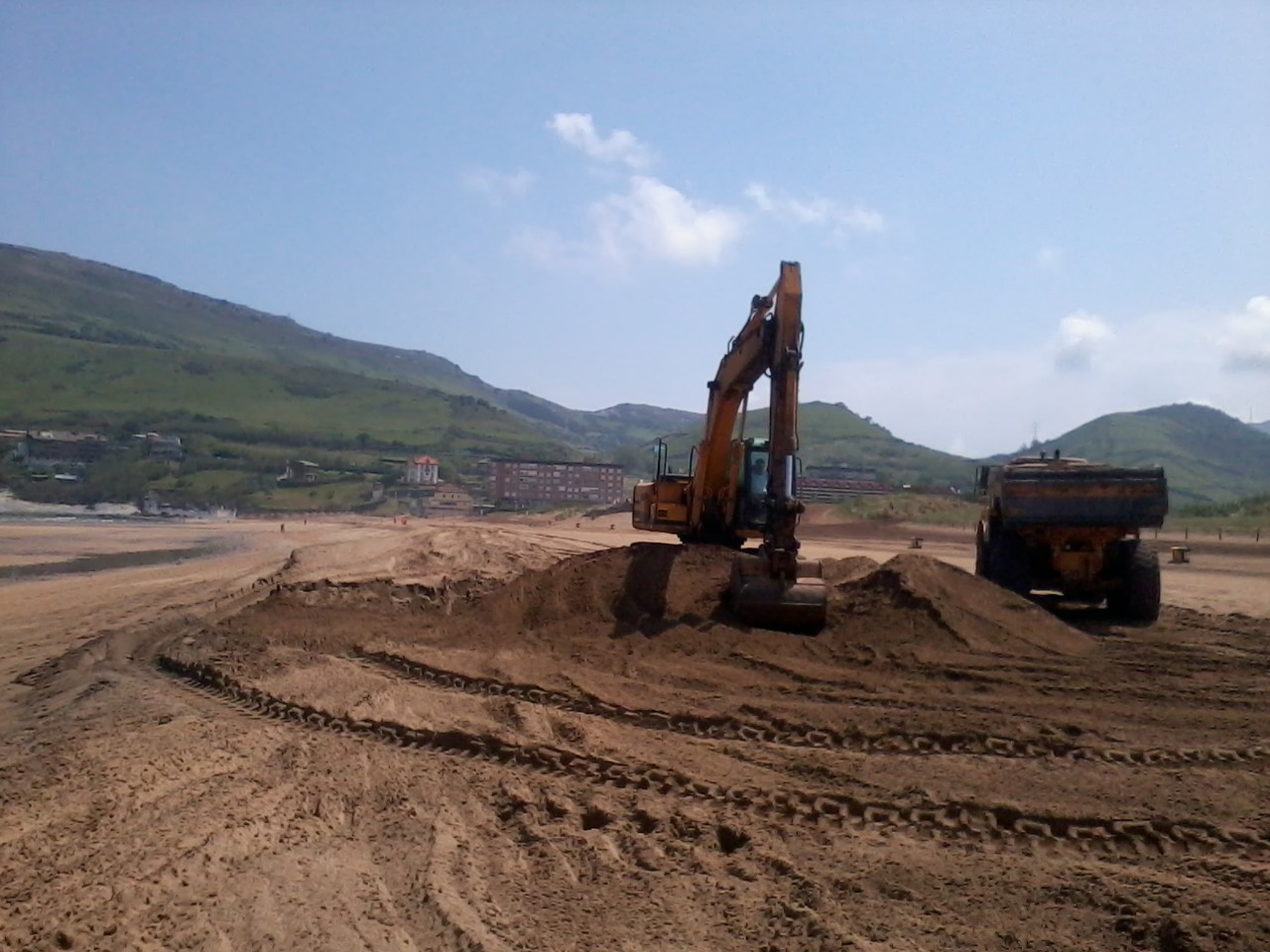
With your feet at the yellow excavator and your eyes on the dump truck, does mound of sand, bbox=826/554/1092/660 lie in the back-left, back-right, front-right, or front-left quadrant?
front-right

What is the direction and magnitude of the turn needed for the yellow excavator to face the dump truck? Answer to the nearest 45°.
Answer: approximately 45° to its left

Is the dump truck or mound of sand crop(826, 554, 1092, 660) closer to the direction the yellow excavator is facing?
the mound of sand

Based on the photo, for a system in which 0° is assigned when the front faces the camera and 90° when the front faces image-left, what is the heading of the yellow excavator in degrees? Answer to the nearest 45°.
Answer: approximately 315°
